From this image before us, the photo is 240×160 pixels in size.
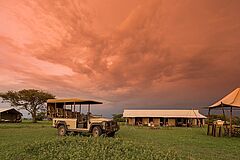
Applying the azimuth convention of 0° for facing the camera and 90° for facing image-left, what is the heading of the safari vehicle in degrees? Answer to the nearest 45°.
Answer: approximately 315°
